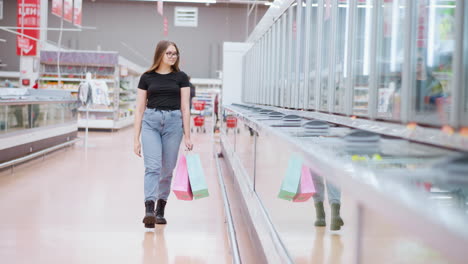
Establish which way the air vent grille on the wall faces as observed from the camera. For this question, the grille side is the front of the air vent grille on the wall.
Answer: facing the viewer

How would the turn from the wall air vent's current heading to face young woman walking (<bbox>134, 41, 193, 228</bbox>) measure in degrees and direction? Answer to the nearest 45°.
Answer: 0° — it already faces them

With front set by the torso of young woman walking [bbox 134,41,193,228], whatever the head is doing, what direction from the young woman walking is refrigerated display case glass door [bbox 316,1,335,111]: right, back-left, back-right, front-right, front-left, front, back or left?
left

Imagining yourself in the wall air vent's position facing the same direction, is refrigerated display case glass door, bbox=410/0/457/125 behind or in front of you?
in front

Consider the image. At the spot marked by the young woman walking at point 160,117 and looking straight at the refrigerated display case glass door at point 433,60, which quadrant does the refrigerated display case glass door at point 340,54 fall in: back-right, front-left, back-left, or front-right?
front-left

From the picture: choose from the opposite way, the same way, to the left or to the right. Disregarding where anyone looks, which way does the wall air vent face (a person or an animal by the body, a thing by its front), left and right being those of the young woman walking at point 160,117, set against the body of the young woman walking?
the same way

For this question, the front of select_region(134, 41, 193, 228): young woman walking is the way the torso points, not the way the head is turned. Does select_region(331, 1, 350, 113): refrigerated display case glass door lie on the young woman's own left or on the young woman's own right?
on the young woman's own left

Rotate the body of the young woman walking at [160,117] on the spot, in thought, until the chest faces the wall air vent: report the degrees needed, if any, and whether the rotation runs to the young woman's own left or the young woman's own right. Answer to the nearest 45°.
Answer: approximately 180°

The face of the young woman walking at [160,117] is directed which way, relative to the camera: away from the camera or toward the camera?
toward the camera

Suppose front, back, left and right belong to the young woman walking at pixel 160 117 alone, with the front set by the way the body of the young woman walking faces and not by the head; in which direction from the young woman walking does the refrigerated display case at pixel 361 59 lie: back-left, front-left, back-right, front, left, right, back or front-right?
front-left

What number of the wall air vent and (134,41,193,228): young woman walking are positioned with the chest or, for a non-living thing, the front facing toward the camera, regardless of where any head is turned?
2
